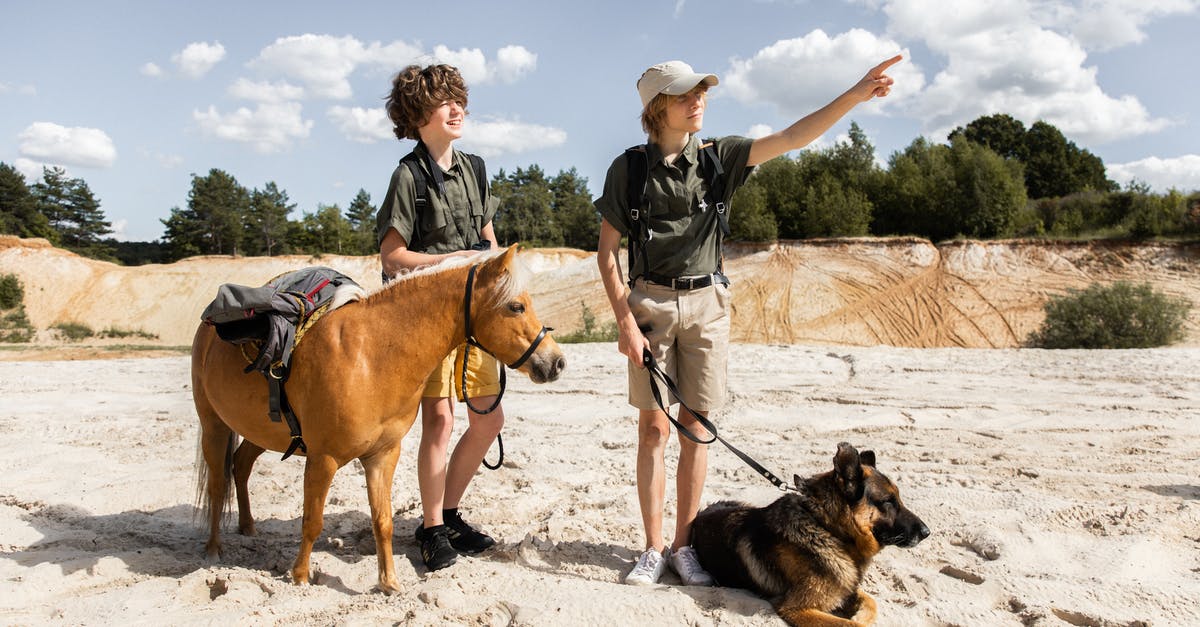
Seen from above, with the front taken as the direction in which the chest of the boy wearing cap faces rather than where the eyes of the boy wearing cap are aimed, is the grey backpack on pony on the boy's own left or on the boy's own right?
on the boy's own right

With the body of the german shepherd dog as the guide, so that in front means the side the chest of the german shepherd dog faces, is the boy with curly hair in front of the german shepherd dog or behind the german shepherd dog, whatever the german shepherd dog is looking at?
behind

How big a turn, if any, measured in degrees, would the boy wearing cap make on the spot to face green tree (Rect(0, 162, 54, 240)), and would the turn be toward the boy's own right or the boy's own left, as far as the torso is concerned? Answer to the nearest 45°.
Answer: approximately 135° to the boy's own right

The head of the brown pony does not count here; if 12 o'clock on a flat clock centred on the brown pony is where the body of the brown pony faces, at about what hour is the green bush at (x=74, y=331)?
The green bush is roughly at 7 o'clock from the brown pony.

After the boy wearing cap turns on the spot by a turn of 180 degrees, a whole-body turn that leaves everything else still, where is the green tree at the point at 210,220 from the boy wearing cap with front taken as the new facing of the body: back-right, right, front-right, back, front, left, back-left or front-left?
front-left

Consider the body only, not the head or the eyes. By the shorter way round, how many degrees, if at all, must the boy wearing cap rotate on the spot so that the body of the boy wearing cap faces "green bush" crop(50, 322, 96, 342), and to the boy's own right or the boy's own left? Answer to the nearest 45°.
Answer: approximately 135° to the boy's own right

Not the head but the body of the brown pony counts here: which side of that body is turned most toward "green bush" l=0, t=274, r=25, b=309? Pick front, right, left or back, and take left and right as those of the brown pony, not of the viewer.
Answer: back

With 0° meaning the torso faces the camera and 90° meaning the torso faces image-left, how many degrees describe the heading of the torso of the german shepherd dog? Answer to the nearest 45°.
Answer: approximately 315°

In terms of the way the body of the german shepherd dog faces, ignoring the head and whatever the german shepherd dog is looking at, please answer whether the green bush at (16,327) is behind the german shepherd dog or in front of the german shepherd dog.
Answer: behind

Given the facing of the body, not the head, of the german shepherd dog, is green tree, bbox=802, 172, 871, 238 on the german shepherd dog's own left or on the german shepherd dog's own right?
on the german shepherd dog's own left

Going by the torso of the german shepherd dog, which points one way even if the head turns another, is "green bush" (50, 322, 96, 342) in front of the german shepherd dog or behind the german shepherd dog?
behind

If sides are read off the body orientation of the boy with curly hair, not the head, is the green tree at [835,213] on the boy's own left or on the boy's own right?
on the boy's own left
